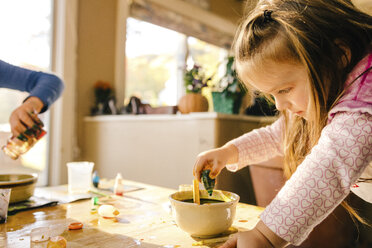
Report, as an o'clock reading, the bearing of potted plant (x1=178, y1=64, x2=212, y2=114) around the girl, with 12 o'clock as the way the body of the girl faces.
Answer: The potted plant is roughly at 2 o'clock from the girl.

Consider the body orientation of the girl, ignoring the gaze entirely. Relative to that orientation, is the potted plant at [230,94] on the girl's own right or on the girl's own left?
on the girl's own right

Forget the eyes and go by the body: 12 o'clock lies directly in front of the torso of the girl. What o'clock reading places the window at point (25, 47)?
The window is roughly at 1 o'clock from the girl.

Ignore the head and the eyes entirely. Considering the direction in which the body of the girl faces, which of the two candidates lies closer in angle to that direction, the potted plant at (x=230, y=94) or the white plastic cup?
the white plastic cup

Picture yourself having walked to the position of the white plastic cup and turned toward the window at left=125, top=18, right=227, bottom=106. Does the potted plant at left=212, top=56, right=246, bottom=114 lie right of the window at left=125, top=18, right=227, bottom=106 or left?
right

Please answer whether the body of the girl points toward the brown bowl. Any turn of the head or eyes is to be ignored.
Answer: yes

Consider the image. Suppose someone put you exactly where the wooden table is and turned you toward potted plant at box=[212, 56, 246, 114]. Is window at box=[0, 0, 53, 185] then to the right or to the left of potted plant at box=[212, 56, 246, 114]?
left

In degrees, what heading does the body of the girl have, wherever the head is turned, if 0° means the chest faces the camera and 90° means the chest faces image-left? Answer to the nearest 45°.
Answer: approximately 90°
